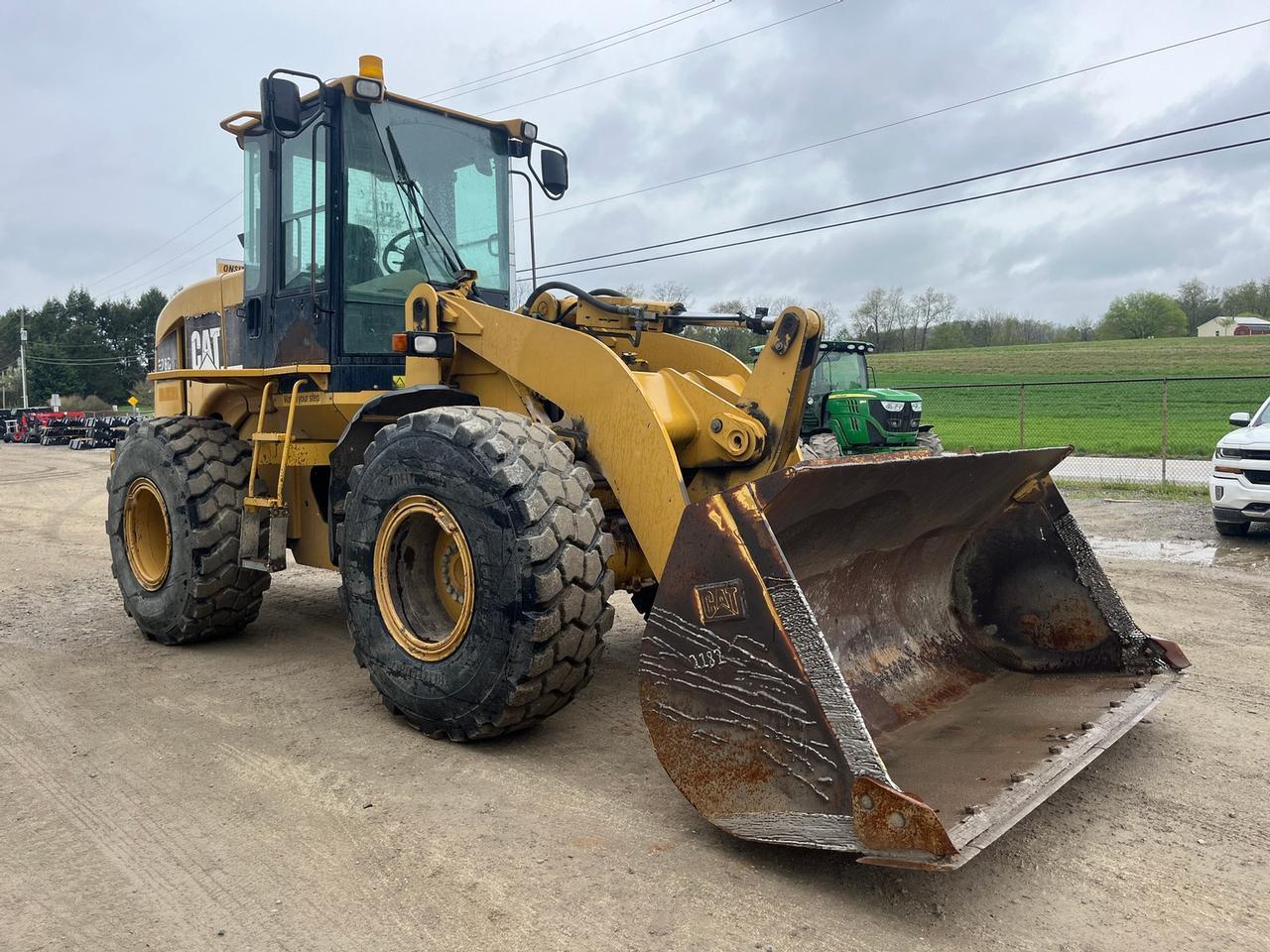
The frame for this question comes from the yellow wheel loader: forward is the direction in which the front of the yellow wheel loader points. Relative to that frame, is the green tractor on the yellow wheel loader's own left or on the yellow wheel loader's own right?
on the yellow wheel loader's own left

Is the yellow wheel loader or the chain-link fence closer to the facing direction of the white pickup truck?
the yellow wheel loader

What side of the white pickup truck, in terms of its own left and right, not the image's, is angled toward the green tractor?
right

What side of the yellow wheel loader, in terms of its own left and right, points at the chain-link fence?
left

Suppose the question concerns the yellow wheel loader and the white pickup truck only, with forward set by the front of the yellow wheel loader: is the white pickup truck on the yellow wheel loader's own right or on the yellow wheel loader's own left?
on the yellow wheel loader's own left

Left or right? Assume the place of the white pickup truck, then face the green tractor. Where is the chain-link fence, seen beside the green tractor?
right

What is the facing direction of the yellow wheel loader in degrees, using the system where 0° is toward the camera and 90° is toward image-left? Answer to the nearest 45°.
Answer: approximately 315°

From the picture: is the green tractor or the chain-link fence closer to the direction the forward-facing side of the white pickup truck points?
the green tractor

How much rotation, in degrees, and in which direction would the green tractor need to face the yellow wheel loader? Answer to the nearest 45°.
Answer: approximately 45° to its right
